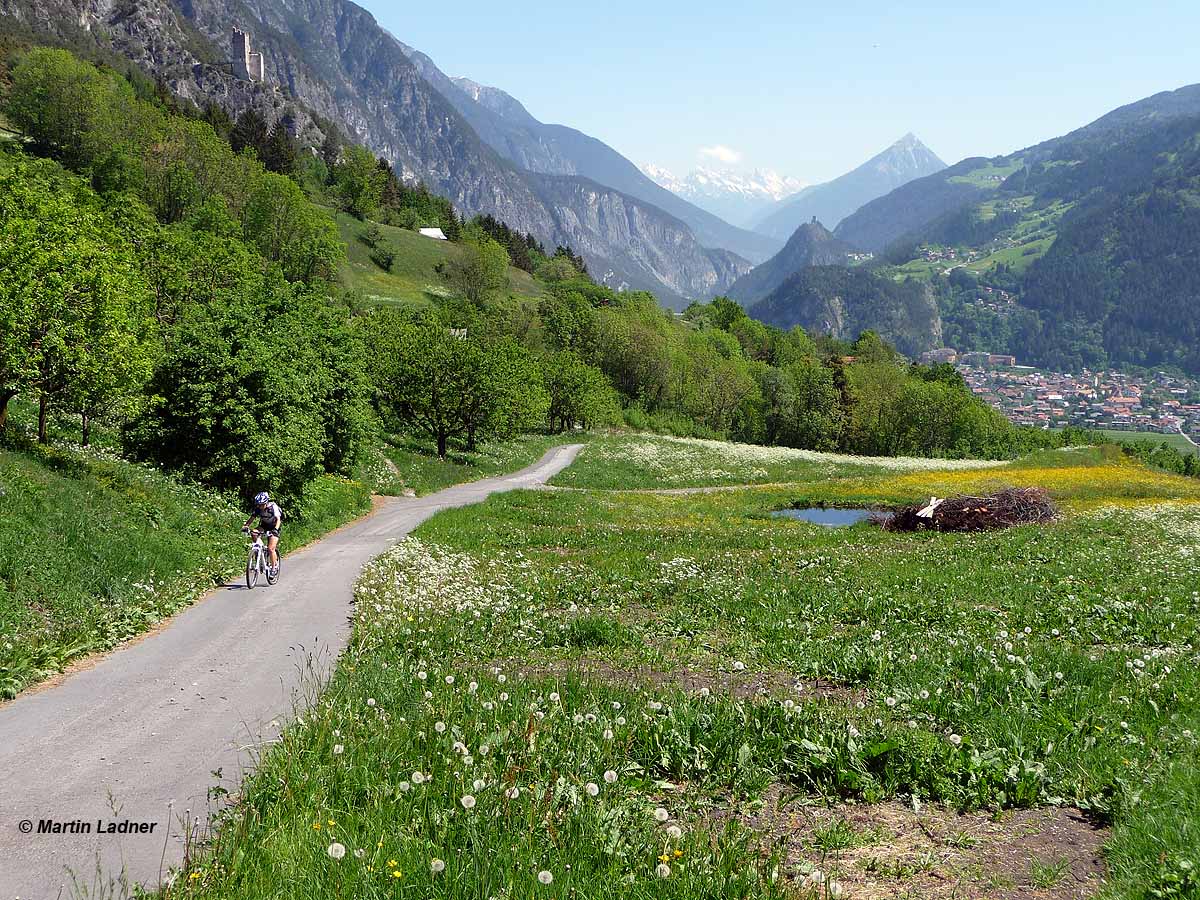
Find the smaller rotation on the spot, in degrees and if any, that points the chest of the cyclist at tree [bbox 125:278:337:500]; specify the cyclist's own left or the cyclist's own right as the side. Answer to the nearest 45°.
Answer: approximately 135° to the cyclist's own right

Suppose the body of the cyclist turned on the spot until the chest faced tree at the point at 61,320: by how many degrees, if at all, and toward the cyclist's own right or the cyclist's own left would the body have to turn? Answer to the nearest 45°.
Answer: approximately 90° to the cyclist's own right

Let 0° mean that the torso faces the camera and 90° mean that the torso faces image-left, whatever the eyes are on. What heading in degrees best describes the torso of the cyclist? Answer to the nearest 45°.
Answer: approximately 45°

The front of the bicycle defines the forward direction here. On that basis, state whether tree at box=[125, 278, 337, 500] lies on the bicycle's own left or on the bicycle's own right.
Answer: on the bicycle's own right

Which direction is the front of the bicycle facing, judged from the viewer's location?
facing the viewer and to the left of the viewer

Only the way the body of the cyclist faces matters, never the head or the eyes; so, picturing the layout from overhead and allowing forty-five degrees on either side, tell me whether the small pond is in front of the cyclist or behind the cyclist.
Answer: behind

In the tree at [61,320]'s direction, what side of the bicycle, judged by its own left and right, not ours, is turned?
right

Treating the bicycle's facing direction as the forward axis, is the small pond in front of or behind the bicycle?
behind
